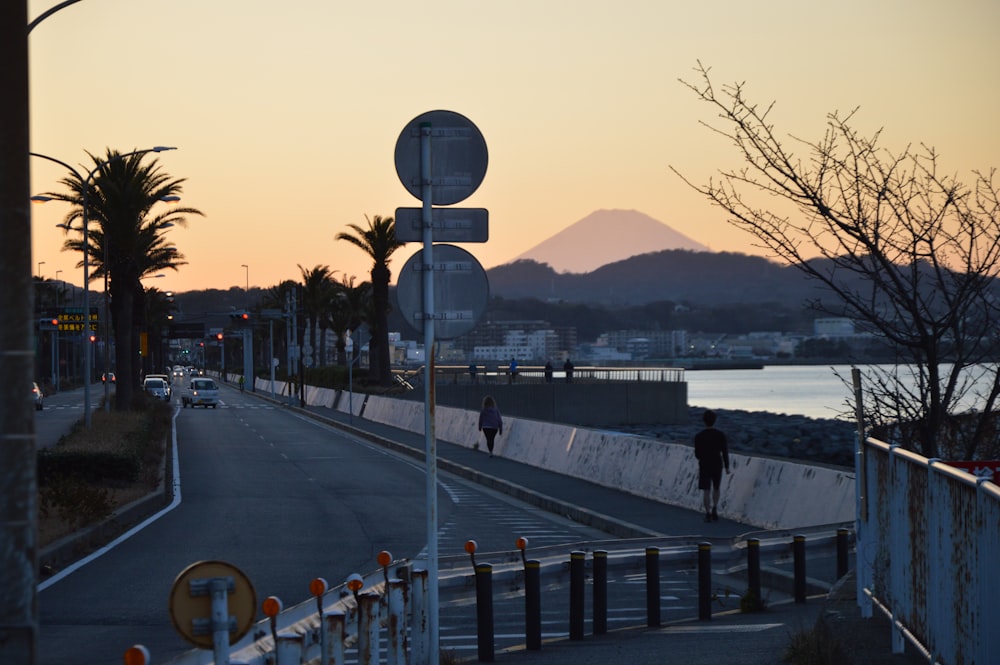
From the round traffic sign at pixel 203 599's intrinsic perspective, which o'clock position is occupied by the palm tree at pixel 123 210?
The palm tree is roughly at 12 o'clock from the round traffic sign.

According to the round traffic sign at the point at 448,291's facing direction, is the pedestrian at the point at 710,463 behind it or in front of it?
in front

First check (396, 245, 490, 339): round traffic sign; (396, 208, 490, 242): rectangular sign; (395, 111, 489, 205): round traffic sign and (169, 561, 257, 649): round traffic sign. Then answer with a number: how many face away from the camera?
4

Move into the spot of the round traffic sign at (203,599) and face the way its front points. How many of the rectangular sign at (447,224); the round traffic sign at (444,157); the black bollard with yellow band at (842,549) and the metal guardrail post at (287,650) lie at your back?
0

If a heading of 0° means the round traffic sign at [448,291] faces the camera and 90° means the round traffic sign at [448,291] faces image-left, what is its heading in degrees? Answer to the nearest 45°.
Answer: approximately 180°

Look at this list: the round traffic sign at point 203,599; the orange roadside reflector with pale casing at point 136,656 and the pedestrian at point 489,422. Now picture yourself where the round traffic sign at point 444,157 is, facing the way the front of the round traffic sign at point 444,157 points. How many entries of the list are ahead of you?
1

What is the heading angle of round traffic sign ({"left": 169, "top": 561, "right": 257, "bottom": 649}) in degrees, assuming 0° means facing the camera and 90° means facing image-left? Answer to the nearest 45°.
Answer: approximately 180°

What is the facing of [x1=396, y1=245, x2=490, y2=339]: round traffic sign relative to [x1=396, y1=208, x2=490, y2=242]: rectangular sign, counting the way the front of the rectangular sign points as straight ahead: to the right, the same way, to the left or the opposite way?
the same way

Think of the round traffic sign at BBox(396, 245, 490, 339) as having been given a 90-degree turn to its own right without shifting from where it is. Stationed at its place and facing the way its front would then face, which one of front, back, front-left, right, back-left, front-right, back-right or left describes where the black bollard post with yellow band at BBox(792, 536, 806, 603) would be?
front-left

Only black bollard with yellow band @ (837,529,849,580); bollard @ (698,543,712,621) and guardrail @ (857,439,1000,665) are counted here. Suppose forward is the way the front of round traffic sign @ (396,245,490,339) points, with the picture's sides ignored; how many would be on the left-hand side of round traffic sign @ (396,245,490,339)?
0

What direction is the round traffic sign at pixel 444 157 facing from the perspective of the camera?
away from the camera

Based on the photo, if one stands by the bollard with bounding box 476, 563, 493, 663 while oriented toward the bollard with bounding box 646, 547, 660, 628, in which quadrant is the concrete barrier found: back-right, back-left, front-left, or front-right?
front-left

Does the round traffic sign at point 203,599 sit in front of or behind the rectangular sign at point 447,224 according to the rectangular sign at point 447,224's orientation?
behind
